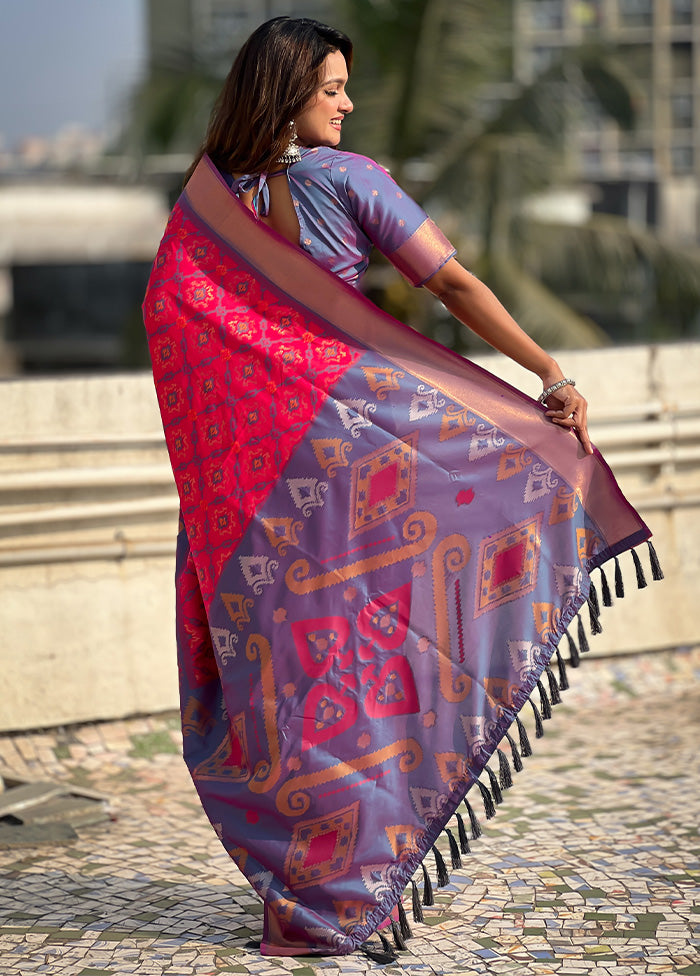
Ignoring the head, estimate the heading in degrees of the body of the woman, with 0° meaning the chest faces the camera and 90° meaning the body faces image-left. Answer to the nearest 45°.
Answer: approximately 180°

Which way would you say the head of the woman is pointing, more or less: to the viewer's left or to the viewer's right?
to the viewer's right

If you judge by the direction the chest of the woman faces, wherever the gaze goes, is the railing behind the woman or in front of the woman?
in front

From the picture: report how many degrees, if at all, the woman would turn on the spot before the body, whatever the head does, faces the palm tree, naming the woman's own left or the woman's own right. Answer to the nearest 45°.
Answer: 0° — they already face it
